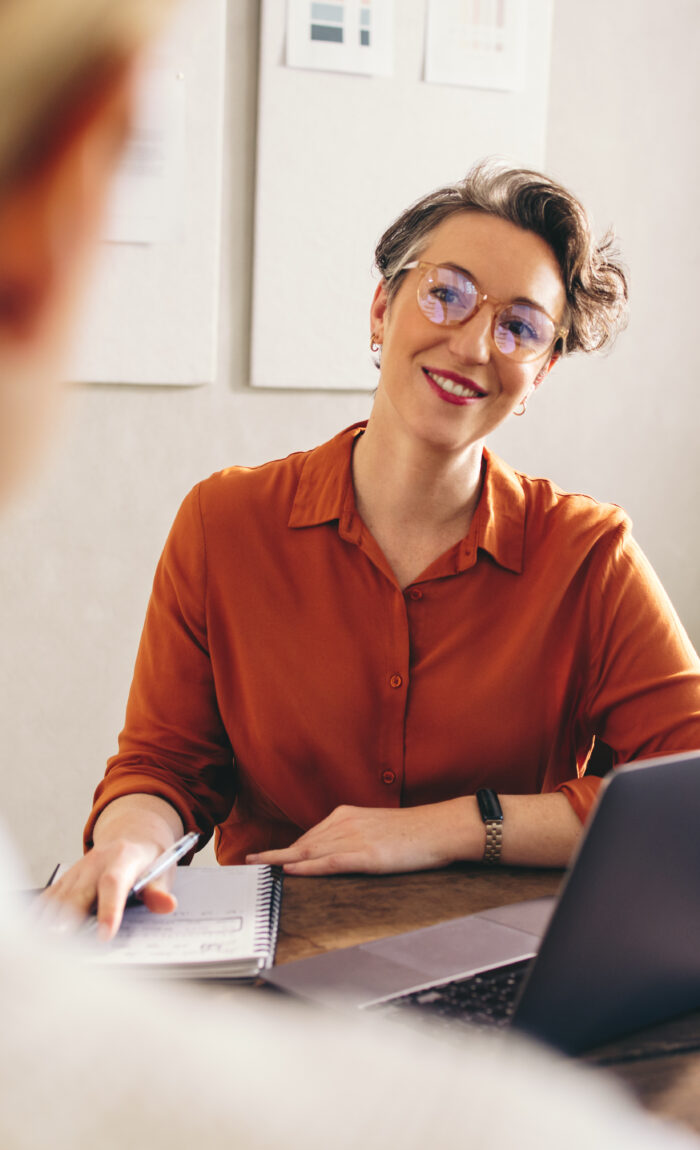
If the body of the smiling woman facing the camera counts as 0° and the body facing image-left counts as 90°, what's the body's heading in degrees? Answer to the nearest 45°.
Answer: approximately 0°

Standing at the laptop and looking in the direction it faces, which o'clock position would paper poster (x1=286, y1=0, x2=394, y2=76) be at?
The paper poster is roughly at 1 o'clock from the laptop.

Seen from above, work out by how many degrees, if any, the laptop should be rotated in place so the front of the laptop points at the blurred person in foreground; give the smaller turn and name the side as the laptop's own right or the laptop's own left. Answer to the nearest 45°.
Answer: approximately 135° to the laptop's own left

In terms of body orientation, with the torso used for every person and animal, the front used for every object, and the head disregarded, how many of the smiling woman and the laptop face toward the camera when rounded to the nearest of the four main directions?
1

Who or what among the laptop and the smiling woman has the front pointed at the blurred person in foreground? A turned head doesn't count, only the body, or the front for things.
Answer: the smiling woman

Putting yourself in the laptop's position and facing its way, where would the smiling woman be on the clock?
The smiling woman is roughly at 1 o'clock from the laptop.

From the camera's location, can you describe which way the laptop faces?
facing away from the viewer and to the left of the viewer

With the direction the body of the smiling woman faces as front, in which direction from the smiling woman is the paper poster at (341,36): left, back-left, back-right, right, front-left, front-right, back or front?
back

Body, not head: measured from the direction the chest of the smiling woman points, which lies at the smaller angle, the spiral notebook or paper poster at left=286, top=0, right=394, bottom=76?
the spiral notebook

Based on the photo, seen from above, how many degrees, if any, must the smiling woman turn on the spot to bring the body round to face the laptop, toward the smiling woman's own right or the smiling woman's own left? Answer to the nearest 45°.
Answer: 0° — they already face it

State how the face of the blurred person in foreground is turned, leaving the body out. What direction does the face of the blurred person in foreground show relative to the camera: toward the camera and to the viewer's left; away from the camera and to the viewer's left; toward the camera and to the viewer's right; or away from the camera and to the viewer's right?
away from the camera and to the viewer's right
